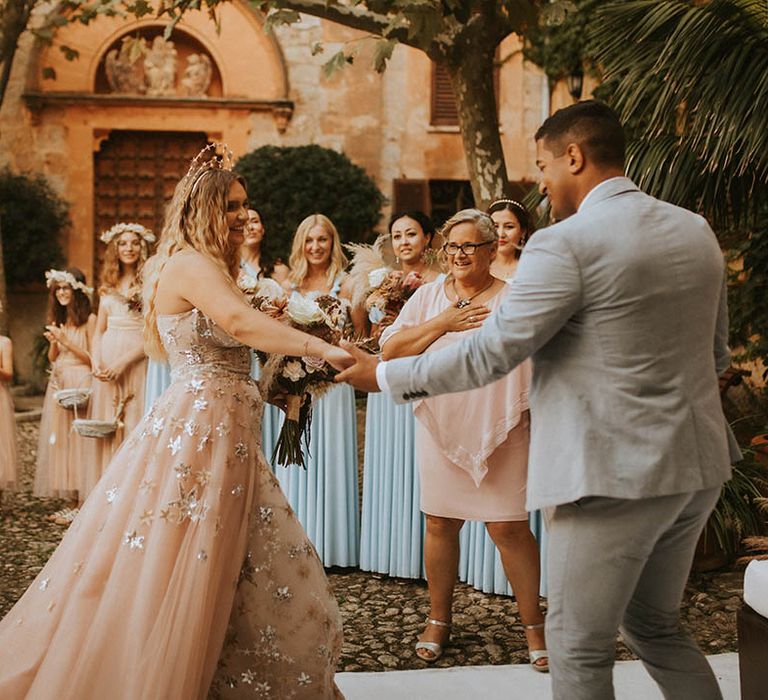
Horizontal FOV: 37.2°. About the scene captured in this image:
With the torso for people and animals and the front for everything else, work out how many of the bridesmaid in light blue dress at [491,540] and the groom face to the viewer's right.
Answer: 0

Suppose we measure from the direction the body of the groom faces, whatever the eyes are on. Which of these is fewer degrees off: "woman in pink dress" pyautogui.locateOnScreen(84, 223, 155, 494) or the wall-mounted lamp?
the woman in pink dress

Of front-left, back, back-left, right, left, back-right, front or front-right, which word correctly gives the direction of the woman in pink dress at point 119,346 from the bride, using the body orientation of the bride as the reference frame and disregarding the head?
left

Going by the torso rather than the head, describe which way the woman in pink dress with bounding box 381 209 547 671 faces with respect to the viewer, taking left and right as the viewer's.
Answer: facing the viewer

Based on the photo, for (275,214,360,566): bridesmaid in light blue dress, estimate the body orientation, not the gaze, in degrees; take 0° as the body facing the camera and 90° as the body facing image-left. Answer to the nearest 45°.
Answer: approximately 0°

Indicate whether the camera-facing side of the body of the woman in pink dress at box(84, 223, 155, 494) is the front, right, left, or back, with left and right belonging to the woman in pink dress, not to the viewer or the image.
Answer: front

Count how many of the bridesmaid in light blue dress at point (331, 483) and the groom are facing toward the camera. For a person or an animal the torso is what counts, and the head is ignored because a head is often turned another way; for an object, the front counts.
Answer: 1

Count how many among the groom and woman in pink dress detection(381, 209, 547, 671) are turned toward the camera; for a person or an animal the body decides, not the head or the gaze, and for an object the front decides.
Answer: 1

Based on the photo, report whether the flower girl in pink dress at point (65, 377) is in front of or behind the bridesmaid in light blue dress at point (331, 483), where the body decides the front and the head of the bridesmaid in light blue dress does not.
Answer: behind

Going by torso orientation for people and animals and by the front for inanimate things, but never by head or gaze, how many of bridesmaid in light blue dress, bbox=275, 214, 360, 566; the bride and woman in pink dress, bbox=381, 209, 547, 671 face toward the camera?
2

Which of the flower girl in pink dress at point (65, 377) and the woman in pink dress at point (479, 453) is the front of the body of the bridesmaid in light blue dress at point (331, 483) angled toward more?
the woman in pink dress

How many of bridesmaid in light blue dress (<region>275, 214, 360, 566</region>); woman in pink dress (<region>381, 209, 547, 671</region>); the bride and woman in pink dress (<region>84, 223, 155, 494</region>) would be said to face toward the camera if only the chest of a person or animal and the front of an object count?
3

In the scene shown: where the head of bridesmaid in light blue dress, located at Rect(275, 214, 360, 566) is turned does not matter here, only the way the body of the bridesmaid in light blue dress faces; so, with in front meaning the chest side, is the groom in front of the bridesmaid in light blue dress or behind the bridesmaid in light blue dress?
in front

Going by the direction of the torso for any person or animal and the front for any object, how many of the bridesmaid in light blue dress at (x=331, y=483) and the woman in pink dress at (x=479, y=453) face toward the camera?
2

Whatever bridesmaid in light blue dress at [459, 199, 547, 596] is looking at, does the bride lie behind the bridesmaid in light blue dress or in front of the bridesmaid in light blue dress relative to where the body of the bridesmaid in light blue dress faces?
in front

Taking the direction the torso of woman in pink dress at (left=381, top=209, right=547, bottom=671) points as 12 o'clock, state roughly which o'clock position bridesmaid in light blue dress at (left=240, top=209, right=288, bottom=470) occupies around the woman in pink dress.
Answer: The bridesmaid in light blue dress is roughly at 5 o'clock from the woman in pink dress.

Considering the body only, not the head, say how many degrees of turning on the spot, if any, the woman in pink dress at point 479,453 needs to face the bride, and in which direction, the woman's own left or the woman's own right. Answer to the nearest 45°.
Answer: approximately 45° to the woman's own right
